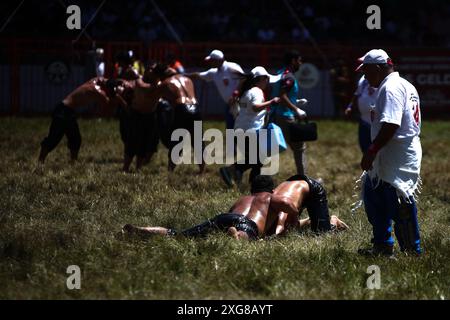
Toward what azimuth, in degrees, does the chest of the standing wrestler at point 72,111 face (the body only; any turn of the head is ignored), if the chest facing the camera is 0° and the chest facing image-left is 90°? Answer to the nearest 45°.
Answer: approximately 270°

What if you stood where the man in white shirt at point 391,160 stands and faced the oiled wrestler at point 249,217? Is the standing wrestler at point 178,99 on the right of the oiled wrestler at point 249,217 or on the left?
right

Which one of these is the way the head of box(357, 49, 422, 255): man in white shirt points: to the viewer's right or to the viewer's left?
to the viewer's left

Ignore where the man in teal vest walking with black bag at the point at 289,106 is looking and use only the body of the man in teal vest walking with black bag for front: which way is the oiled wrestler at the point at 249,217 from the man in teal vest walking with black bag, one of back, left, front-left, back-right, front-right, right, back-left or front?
right

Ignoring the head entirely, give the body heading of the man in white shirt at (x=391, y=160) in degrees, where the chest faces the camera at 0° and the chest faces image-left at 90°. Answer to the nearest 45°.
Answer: approximately 90°

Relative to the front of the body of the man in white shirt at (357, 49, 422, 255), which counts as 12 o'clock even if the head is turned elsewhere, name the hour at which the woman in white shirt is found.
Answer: The woman in white shirt is roughly at 2 o'clock from the man in white shirt.

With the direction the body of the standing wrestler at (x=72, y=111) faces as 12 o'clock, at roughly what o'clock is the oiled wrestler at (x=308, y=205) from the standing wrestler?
The oiled wrestler is roughly at 2 o'clock from the standing wrestler.

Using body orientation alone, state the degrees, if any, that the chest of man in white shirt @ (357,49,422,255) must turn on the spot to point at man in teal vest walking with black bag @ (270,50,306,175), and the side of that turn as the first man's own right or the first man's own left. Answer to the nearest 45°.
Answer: approximately 90° to the first man's own right
